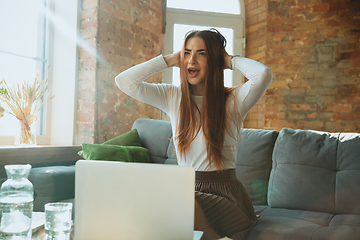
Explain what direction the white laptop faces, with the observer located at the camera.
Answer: facing away from the viewer

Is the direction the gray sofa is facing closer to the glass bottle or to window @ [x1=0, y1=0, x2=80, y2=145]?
the glass bottle

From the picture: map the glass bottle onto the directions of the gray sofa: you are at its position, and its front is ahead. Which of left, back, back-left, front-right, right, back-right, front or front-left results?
front-right

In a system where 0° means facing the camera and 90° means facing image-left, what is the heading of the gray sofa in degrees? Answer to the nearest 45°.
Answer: approximately 0°

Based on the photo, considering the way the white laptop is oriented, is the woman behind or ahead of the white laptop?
ahead

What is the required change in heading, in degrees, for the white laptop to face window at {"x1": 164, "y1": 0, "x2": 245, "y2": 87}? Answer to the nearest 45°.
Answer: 0° — it already faces it

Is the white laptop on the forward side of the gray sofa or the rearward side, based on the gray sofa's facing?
on the forward side

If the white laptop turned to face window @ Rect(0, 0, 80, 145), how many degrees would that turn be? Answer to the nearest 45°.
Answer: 0° — it already faces it

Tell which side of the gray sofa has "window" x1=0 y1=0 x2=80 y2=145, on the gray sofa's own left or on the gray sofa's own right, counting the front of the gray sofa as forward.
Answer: on the gray sofa's own right

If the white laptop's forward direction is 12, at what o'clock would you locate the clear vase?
The clear vase is roughly at 11 o'clock from the white laptop.

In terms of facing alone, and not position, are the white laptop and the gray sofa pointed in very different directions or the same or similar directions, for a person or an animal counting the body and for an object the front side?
very different directions

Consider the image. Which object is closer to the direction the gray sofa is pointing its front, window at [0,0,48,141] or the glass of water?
the glass of water

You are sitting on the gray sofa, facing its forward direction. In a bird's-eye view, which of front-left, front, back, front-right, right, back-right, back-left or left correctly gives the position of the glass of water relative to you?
front-right

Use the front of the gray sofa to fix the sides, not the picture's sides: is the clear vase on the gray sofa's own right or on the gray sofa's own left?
on the gray sofa's own right

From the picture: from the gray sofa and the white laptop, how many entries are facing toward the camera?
1
